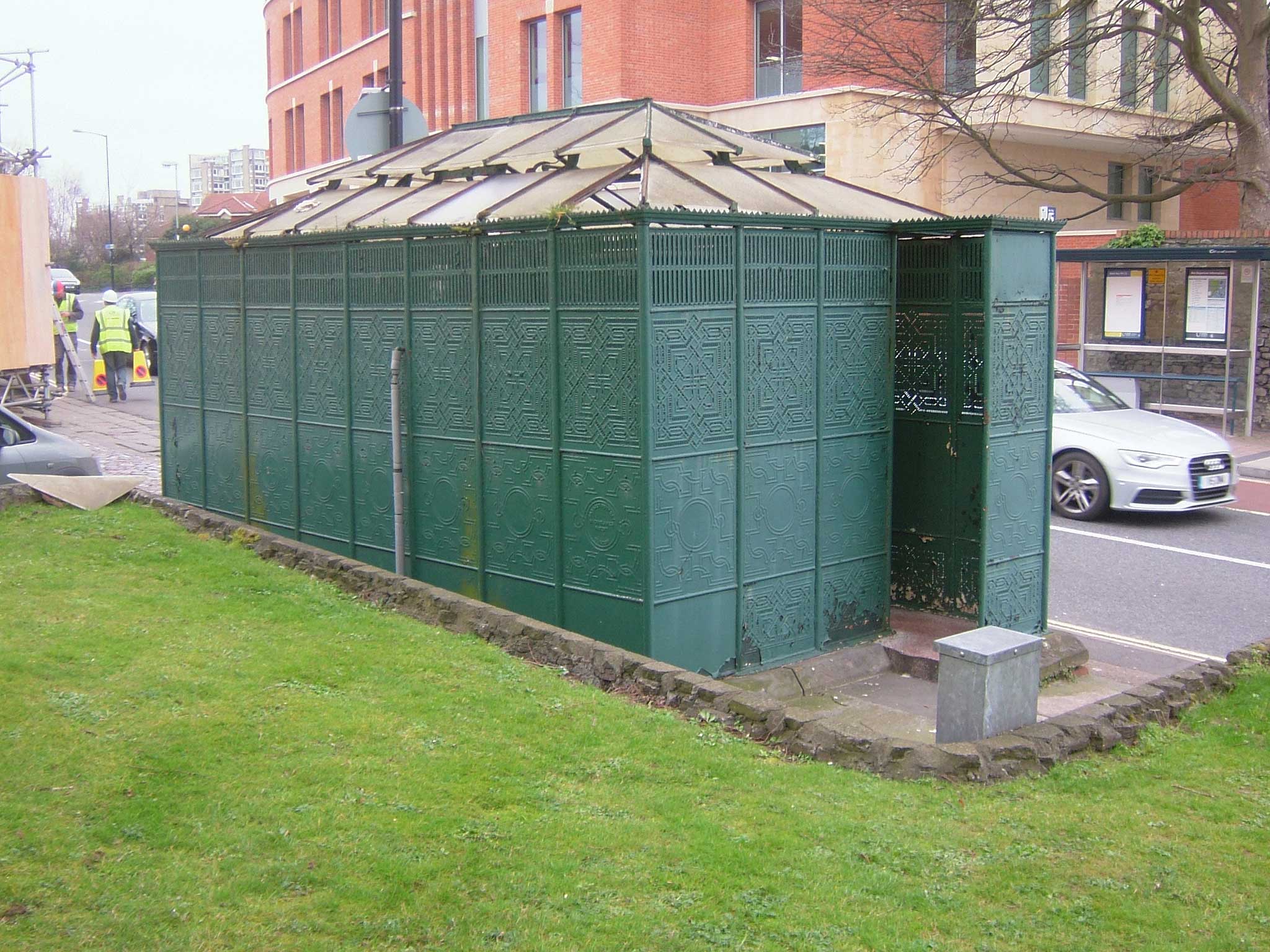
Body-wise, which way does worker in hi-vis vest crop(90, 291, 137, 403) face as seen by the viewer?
away from the camera

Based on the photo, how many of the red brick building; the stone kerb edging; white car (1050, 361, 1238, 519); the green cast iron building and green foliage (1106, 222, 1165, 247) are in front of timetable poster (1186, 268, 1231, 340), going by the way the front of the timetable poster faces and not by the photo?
3

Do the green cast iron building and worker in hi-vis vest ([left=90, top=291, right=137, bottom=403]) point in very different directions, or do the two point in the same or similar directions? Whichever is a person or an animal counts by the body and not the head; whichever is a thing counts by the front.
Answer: very different directions

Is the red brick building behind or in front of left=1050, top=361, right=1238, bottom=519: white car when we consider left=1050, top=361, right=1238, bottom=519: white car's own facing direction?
behind

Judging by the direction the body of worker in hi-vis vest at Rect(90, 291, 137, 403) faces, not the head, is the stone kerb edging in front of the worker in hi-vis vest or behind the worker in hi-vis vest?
behind

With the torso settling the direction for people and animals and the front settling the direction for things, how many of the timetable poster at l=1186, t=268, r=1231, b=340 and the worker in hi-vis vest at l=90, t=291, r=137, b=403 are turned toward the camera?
1

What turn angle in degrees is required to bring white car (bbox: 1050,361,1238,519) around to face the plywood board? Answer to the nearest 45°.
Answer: approximately 135° to its right

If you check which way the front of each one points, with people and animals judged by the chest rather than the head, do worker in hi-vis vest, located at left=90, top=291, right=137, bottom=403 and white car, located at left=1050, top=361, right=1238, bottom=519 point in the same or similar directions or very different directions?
very different directions

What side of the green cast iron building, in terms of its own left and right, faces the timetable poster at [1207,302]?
left

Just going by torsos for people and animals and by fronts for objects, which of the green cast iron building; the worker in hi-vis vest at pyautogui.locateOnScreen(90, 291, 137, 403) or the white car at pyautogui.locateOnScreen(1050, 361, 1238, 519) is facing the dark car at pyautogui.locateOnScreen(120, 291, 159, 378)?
the worker in hi-vis vest
